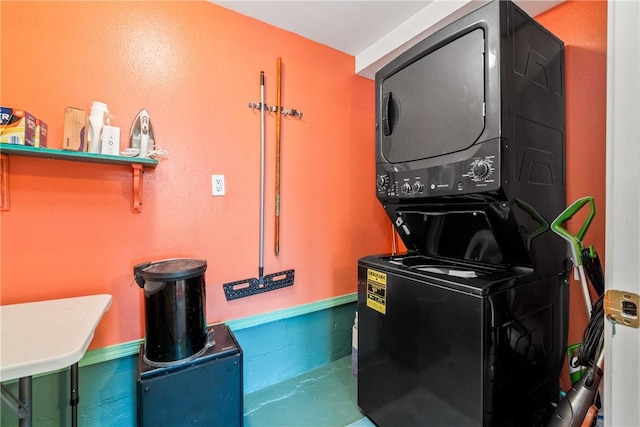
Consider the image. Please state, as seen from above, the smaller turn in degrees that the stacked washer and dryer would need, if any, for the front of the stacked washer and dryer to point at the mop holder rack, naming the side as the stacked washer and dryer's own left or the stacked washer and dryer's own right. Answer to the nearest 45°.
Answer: approximately 45° to the stacked washer and dryer's own right

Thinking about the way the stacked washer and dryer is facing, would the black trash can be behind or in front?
in front

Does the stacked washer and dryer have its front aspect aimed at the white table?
yes

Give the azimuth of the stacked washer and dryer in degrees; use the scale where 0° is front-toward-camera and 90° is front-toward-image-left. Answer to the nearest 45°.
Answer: approximately 45°

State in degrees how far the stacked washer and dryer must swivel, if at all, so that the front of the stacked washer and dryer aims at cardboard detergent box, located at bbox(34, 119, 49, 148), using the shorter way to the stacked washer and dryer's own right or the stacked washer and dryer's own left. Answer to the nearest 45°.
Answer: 0° — it already faces it

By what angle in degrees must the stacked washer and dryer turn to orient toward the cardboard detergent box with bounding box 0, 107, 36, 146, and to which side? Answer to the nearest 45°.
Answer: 0° — it already faces it

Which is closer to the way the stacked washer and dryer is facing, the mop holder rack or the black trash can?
the black trash can

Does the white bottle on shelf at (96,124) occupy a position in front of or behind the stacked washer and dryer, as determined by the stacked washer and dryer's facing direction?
in front

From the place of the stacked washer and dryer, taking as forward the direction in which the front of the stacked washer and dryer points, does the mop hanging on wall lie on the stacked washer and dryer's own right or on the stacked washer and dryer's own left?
on the stacked washer and dryer's own right
